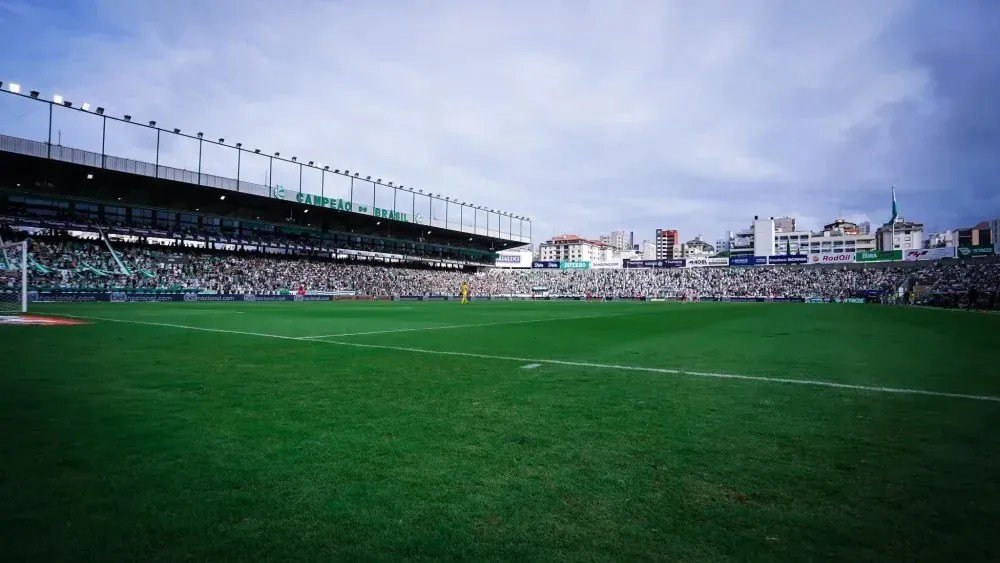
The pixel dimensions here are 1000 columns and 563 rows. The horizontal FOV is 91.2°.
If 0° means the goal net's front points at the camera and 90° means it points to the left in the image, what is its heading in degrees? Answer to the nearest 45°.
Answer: approximately 270°
